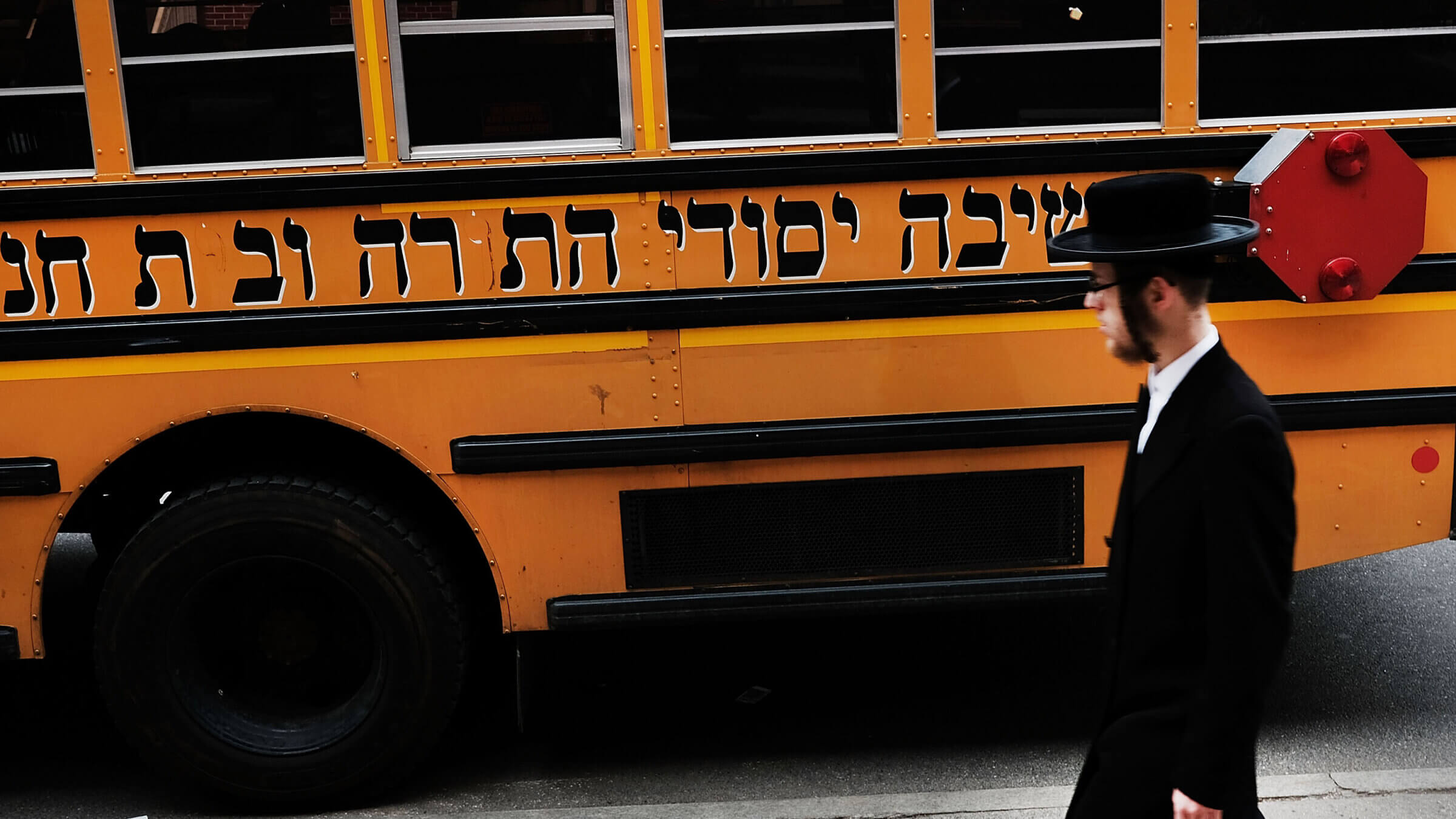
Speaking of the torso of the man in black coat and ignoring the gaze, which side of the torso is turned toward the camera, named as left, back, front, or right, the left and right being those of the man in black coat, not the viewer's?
left

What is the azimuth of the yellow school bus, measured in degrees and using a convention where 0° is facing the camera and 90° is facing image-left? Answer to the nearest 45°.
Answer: approximately 90°

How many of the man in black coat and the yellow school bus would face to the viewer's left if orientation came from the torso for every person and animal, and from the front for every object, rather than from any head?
2

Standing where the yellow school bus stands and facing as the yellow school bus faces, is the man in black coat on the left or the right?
on its left

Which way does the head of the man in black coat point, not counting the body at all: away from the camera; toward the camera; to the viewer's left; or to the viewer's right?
to the viewer's left
